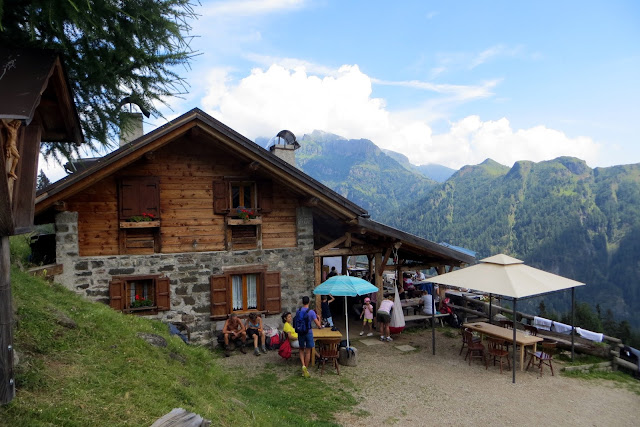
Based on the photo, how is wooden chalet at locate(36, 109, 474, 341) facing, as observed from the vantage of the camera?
facing the viewer

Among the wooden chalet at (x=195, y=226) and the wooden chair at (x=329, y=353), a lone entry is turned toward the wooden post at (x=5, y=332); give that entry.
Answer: the wooden chalet

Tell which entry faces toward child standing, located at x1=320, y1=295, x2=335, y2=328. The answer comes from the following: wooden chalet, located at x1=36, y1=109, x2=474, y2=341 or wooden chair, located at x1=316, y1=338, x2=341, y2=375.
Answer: the wooden chair

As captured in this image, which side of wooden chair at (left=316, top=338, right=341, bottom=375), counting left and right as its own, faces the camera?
back

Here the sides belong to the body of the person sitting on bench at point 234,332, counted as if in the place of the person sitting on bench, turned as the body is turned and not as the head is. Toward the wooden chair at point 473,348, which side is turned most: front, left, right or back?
left

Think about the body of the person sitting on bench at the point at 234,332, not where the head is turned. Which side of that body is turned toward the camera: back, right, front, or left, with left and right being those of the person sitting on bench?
front

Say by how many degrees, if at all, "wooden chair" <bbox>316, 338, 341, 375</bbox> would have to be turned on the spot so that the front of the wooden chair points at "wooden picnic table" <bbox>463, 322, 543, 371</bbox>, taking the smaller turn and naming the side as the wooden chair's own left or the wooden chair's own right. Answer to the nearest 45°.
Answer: approximately 90° to the wooden chair's own right

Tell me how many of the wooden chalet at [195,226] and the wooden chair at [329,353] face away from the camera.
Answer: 1

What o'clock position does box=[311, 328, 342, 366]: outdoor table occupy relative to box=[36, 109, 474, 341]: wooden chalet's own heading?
The outdoor table is roughly at 10 o'clock from the wooden chalet.

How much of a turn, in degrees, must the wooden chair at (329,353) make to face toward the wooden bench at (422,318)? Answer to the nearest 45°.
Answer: approximately 45° to its right

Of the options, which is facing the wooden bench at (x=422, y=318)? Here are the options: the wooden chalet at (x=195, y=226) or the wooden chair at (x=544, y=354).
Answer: the wooden chair

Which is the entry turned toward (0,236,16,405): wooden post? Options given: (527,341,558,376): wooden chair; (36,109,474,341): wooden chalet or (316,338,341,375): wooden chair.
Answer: the wooden chalet

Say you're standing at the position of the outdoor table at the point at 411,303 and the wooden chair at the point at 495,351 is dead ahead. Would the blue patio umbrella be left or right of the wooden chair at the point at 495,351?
right

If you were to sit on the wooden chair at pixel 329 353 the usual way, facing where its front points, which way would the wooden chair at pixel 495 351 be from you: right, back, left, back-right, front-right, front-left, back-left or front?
right
